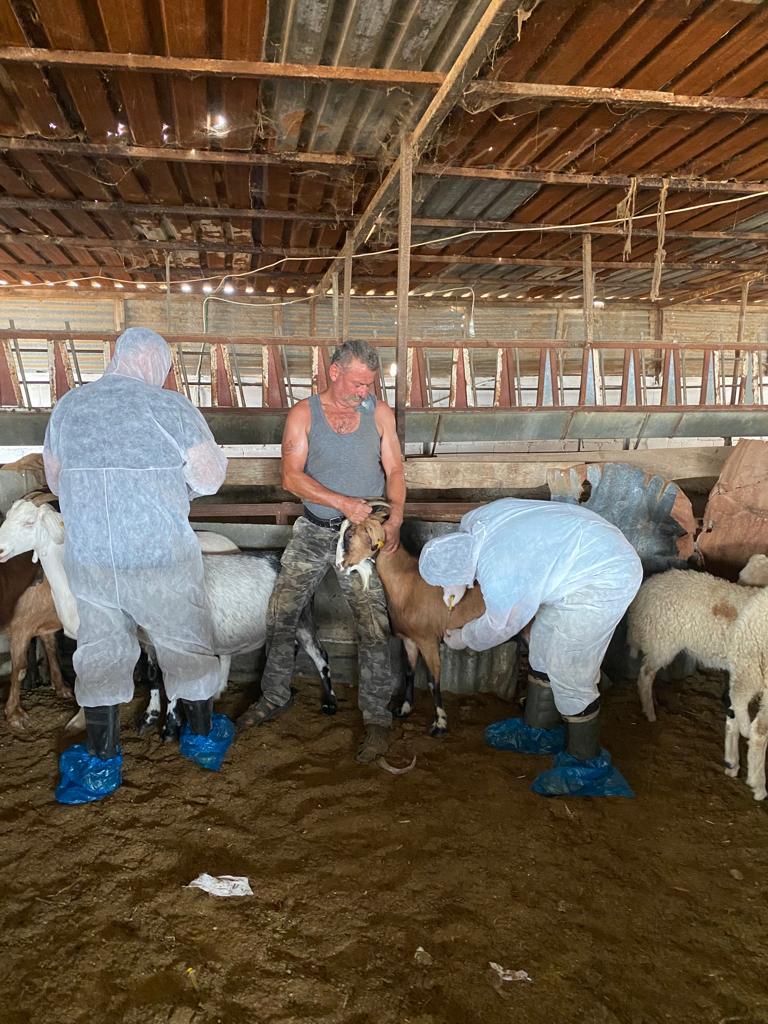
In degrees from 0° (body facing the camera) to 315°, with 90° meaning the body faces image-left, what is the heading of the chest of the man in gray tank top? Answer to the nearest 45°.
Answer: approximately 0°

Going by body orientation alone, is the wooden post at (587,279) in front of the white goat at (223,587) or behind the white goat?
behind

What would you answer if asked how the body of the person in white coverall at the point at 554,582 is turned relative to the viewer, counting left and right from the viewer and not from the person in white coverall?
facing to the left of the viewer

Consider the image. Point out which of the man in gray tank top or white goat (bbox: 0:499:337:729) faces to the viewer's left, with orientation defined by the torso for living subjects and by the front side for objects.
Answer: the white goat

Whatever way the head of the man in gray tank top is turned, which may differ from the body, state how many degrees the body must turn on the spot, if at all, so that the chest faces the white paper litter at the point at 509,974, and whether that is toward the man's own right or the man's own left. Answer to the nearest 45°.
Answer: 0° — they already face it

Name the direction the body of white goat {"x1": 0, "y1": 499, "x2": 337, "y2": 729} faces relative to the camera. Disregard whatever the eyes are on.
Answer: to the viewer's left

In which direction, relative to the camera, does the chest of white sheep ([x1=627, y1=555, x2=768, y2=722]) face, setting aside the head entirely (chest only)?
to the viewer's right

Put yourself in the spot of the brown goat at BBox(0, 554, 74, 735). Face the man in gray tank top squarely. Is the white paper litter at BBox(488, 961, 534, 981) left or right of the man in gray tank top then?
right

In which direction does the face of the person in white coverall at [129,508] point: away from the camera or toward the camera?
away from the camera

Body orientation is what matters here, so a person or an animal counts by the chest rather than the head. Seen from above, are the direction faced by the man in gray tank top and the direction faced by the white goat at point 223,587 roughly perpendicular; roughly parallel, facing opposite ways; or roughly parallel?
roughly perpendicular

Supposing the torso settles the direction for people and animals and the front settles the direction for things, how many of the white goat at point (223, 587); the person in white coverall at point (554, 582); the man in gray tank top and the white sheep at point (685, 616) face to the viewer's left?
2

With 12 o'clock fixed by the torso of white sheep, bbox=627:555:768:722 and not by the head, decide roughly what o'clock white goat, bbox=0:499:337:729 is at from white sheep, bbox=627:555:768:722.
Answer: white goat, bbox=0:499:337:729 is roughly at 5 o'clock from white sheep, bbox=627:555:768:722.

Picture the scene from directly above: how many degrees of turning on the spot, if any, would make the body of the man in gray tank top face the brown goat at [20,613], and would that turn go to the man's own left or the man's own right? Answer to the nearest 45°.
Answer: approximately 90° to the man's own right

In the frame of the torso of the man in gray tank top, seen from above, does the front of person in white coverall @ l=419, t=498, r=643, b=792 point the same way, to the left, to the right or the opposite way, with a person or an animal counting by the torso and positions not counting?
to the right
